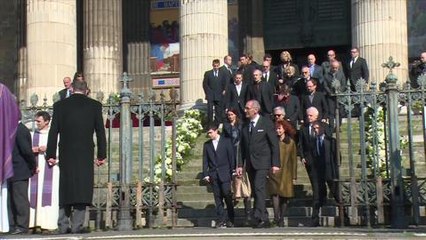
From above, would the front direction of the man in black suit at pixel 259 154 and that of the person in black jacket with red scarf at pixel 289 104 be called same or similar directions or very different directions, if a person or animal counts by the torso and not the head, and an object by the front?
same or similar directions

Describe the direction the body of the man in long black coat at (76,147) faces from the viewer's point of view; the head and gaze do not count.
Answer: away from the camera

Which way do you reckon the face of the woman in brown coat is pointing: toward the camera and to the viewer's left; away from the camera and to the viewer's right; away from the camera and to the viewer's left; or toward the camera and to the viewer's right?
toward the camera and to the viewer's left

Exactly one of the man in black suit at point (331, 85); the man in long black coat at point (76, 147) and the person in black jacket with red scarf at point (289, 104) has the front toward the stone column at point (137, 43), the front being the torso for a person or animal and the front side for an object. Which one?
the man in long black coat at point (76, 147)

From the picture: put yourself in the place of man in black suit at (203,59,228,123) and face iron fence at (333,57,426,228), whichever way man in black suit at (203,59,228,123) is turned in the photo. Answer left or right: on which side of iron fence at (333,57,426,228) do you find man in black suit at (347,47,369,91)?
left

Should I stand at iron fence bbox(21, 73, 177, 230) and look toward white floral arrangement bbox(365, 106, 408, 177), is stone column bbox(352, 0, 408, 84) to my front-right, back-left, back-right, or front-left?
front-left

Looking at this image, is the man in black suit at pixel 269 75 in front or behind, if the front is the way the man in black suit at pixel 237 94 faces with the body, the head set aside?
behind

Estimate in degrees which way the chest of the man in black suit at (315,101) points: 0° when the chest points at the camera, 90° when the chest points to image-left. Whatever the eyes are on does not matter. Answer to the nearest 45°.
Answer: approximately 45°

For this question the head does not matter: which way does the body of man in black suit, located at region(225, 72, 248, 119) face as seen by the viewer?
toward the camera

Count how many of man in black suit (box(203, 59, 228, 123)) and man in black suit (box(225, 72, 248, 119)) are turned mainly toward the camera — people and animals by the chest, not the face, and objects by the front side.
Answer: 2

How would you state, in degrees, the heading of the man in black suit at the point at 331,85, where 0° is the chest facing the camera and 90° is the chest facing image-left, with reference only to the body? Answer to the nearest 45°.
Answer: approximately 0°

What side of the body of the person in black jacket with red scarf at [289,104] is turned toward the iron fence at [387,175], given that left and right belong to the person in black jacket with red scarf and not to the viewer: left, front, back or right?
left

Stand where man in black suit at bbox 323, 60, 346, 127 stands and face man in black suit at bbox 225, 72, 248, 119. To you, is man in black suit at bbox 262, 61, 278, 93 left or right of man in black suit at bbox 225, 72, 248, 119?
right

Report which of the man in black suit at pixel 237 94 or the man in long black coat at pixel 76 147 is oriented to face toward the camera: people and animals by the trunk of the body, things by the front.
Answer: the man in black suit at pixel 237 94
